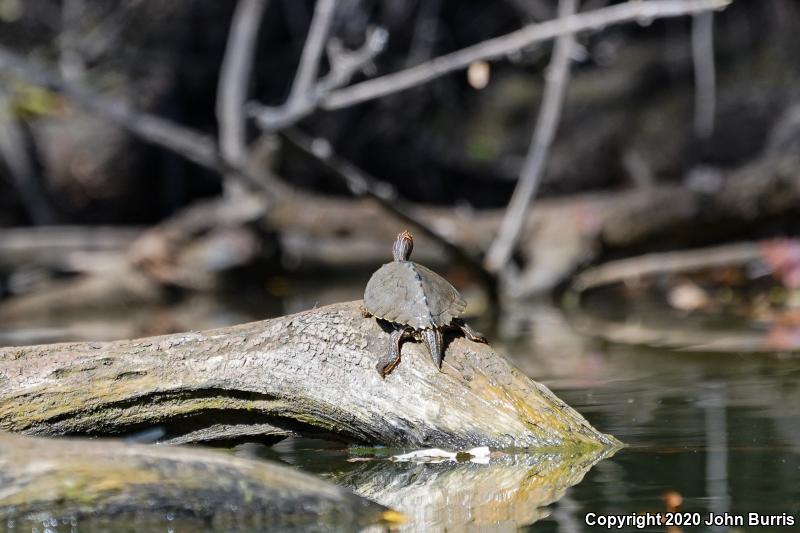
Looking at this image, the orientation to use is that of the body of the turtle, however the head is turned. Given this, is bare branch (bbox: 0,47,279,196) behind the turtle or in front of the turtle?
in front

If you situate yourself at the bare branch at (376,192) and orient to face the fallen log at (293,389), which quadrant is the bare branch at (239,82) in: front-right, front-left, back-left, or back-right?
back-right

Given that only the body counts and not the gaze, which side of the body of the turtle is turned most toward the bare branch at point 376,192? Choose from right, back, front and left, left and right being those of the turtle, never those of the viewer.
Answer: front

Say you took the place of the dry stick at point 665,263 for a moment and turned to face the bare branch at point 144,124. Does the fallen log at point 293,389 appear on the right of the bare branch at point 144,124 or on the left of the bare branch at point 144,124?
left

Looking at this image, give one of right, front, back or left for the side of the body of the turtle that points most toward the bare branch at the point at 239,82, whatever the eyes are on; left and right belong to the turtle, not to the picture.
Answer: front

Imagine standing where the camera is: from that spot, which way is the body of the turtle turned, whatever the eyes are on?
away from the camera
